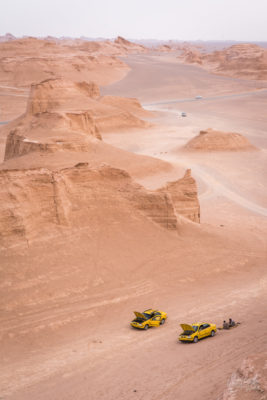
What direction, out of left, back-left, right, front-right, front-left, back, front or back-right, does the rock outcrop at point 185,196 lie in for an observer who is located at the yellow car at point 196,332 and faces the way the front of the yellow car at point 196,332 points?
back-right

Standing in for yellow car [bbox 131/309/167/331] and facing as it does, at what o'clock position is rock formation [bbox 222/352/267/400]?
The rock formation is roughly at 10 o'clock from the yellow car.

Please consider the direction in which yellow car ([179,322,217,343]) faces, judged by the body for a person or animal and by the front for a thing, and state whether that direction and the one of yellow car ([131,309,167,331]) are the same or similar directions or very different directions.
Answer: same or similar directions

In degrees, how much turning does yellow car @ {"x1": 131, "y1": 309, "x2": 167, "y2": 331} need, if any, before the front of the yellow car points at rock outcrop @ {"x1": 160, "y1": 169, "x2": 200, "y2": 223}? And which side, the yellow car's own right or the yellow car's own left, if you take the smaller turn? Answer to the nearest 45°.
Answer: approximately 135° to the yellow car's own right

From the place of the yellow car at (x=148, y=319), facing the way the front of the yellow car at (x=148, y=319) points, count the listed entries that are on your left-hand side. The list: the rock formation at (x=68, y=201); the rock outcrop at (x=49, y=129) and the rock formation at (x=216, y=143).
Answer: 0

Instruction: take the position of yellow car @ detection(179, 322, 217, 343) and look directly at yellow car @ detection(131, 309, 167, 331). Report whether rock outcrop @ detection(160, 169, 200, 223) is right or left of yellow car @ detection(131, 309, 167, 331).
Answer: right

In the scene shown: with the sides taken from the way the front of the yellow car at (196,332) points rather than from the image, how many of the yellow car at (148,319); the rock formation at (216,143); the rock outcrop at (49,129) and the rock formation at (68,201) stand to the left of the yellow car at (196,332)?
0

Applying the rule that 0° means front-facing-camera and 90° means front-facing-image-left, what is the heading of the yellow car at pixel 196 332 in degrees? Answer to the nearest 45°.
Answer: approximately 45°

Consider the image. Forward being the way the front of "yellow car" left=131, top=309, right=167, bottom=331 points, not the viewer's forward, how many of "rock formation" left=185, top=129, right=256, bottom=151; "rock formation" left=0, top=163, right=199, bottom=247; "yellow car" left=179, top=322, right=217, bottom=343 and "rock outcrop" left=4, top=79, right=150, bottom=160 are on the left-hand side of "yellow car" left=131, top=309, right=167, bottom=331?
1

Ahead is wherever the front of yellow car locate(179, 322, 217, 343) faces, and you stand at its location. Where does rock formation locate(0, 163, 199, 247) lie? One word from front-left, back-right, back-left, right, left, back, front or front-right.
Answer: right

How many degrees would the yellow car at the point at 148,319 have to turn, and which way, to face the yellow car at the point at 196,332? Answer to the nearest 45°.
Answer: approximately 90° to its left

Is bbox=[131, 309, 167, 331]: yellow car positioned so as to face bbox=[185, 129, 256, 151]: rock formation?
no

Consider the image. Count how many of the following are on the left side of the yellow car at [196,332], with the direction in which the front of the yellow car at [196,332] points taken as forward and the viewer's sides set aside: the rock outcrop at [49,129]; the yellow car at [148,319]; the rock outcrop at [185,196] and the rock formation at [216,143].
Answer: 0

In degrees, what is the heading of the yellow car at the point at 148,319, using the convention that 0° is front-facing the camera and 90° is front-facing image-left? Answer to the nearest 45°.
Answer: approximately 45°
